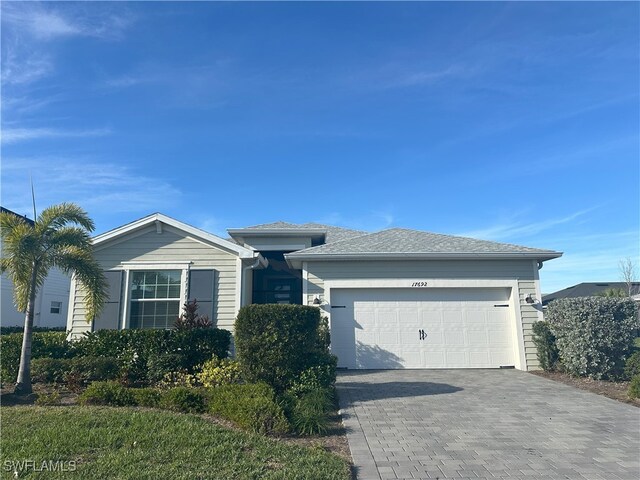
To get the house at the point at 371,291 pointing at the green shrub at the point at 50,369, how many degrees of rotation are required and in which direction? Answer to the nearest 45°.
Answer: approximately 45° to its right

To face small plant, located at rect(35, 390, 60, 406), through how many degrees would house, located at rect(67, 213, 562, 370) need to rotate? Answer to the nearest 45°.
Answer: approximately 45° to its right

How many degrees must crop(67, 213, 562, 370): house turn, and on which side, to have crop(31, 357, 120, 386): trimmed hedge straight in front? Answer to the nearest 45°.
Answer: approximately 45° to its right

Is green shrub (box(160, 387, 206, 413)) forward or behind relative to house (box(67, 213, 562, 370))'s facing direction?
forward

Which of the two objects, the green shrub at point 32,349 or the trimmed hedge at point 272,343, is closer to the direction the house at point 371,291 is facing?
the trimmed hedge

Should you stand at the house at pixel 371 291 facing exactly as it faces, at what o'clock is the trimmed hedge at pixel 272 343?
The trimmed hedge is roughly at 1 o'clock from the house.

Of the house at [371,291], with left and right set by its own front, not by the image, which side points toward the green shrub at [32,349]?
right

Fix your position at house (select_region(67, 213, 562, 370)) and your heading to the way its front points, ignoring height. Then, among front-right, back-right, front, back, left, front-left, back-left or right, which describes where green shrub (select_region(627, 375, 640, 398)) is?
front-left

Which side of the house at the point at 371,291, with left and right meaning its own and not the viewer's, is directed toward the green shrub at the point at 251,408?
front

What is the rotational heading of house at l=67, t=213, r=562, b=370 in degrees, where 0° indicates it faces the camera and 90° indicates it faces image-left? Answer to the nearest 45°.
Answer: approximately 0°

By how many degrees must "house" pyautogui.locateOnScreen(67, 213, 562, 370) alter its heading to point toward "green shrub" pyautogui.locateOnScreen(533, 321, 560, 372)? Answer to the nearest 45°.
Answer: approximately 90° to its left
